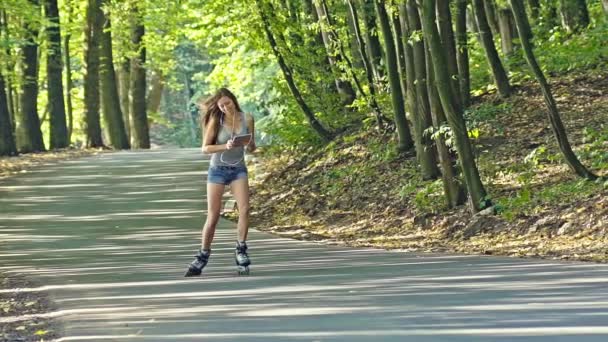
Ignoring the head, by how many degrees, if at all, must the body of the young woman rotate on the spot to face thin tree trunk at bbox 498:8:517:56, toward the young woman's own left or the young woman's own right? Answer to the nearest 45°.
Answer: approximately 135° to the young woman's own left

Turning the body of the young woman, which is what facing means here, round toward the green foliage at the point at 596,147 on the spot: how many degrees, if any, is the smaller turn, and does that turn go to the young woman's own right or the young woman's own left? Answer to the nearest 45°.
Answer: approximately 135° to the young woman's own left

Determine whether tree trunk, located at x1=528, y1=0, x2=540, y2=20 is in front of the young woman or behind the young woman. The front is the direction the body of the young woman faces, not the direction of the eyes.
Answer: behind

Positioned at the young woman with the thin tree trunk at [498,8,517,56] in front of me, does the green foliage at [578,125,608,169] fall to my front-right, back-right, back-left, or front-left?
front-right

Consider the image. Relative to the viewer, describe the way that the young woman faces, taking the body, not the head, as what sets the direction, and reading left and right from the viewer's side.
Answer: facing the viewer

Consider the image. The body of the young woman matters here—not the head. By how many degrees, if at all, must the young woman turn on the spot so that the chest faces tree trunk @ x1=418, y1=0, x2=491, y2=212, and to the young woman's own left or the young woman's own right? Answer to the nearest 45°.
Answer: approximately 135° to the young woman's own left

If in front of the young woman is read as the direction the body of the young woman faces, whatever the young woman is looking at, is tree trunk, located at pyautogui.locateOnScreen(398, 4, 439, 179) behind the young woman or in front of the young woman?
behind

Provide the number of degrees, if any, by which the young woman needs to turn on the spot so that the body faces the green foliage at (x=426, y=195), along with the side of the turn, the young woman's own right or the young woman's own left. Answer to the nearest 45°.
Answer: approximately 135° to the young woman's own left

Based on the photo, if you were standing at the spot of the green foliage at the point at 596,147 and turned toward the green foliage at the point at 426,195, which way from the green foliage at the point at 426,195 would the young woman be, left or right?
left
